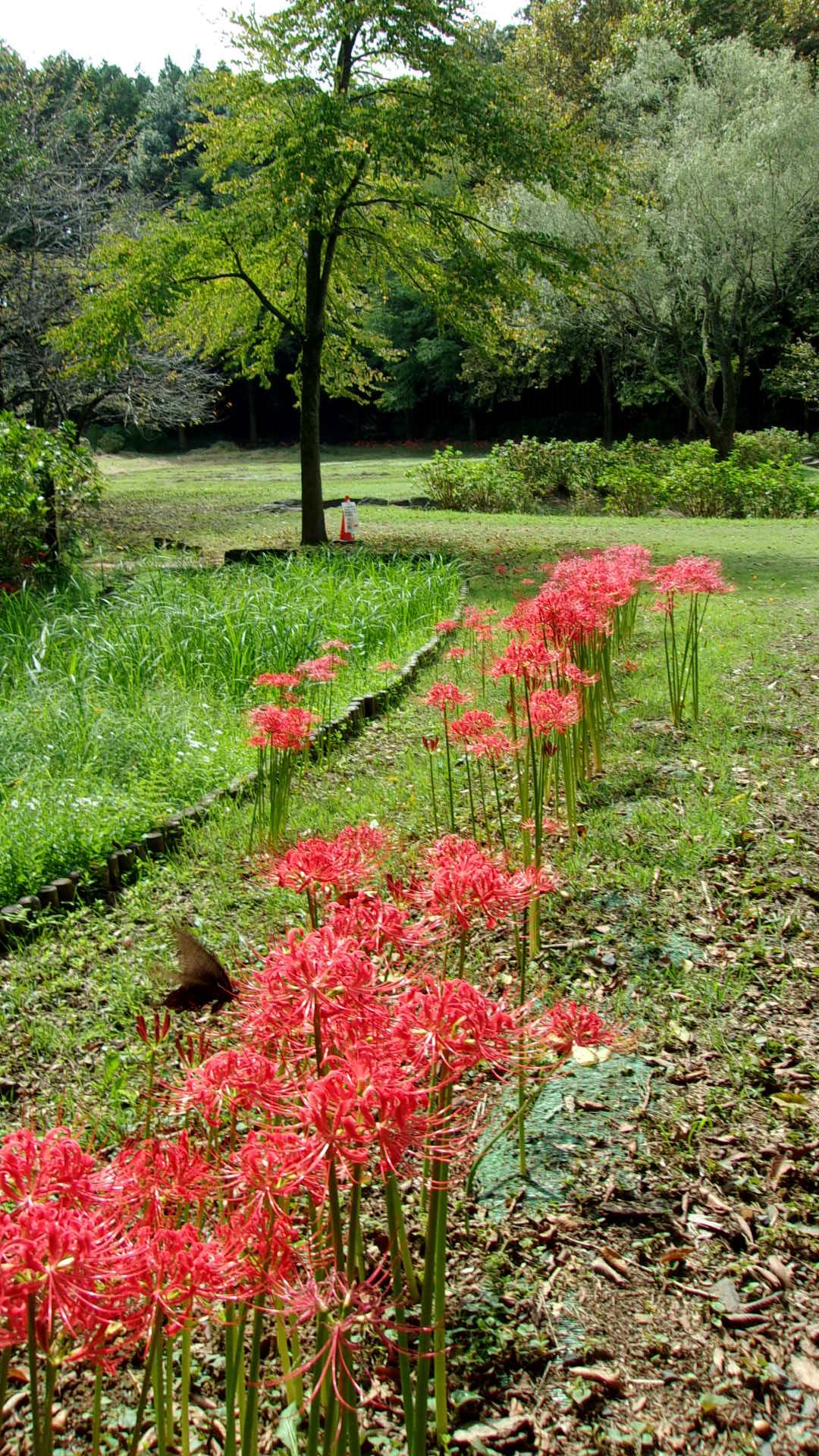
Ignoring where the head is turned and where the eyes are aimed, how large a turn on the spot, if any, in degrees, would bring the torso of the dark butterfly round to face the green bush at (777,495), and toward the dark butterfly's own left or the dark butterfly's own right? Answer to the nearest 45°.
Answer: approximately 45° to the dark butterfly's own left

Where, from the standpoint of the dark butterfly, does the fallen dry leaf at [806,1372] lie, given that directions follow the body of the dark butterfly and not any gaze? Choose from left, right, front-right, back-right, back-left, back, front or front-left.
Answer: front-right

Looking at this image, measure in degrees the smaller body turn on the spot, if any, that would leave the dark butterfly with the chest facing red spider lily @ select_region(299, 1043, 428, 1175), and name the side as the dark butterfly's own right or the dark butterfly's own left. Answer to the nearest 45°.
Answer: approximately 90° to the dark butterfly's own right

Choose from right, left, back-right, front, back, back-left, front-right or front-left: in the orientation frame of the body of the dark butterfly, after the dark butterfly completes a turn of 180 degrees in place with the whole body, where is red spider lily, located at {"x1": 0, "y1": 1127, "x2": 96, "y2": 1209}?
left

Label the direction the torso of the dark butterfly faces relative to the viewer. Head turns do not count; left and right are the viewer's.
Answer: facing to the right of the viewer

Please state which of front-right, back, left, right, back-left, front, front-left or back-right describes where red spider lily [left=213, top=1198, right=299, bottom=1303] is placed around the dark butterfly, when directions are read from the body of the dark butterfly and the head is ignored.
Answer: right

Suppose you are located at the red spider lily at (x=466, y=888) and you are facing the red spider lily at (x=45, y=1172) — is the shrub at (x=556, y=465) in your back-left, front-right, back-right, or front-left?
back-right
